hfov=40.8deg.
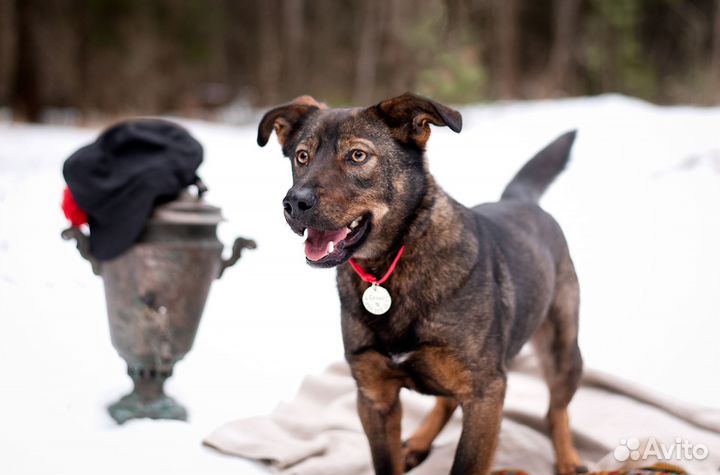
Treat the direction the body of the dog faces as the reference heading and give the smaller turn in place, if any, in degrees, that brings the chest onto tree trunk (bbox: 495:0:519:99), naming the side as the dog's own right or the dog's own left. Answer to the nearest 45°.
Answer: approximately 135° to the dog's own right

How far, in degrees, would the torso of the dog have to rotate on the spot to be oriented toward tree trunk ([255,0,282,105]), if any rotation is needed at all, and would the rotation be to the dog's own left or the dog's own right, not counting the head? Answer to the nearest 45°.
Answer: approximately 135° to the dog's own right

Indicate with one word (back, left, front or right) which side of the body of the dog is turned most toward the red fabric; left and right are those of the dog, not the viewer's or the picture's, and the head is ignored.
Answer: right

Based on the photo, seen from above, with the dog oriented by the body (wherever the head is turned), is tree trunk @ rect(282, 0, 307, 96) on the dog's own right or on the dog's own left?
on the dog's own right

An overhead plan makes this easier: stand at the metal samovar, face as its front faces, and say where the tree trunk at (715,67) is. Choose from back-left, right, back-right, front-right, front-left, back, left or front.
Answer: back-left

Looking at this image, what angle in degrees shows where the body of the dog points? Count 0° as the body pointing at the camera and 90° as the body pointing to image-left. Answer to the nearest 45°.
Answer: approximately 45°

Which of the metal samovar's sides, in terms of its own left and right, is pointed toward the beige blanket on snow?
left

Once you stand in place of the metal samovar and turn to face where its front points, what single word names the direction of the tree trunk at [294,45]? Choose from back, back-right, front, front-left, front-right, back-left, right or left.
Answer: back
